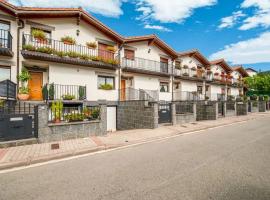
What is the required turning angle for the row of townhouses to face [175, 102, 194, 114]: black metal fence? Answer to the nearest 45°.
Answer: approximately 45° to its left

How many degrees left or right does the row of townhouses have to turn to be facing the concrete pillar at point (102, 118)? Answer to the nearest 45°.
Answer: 0° — it already faces it

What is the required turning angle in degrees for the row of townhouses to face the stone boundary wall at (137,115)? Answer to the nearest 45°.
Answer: approximately 45° to its left

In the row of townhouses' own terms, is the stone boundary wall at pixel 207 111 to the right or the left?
on its left

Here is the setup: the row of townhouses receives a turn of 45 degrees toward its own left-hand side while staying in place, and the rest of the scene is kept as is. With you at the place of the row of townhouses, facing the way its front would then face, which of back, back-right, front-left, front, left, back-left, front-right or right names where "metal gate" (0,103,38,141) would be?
right

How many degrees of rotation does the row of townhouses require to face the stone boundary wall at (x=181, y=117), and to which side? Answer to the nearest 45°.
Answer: approximately 45° to its left

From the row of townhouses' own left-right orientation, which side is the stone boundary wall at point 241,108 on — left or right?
on its left

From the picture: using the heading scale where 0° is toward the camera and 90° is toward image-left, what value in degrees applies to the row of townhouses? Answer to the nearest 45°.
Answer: approximately 315°
